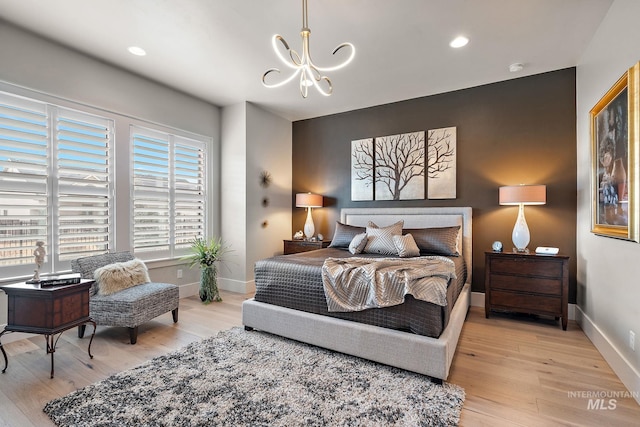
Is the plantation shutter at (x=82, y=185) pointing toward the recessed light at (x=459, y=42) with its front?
yes

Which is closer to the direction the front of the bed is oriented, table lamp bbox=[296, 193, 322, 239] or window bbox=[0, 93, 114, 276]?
the window

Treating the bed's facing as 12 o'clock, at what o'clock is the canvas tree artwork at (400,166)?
The canvas tree artwork is roughly at 5 o'clock from the bed.

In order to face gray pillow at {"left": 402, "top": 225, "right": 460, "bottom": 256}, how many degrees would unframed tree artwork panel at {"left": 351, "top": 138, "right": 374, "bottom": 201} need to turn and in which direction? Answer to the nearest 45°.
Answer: approximately 90° to its left

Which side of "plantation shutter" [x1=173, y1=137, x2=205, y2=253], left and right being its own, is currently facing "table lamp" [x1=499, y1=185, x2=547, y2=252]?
front

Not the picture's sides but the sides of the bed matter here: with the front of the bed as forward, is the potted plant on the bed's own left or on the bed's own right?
on the bed's own right

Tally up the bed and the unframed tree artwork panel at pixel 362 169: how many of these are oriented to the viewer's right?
0

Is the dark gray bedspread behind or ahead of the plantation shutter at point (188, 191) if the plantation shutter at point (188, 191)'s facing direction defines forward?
ahead

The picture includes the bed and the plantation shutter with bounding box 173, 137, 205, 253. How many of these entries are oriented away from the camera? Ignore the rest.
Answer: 0

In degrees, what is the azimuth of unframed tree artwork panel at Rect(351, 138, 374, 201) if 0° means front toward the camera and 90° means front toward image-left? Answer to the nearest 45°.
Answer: approximately 45°

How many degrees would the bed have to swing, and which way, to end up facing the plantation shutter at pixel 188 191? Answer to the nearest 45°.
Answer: approximately 90° to its right

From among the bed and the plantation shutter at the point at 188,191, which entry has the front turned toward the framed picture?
the plantation shutter

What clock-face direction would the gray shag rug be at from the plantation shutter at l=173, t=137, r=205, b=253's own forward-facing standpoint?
The gray shag rug is roughly at 1 o'clock from the plantation shutter.

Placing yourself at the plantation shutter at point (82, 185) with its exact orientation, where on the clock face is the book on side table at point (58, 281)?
The book on side table is roughly at 2 o'clock from the plantation shutter.

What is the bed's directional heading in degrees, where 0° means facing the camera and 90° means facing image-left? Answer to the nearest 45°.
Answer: approximately 45°

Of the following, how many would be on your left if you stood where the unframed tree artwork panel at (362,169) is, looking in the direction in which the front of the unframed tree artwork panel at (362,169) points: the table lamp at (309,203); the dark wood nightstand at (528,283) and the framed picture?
2
